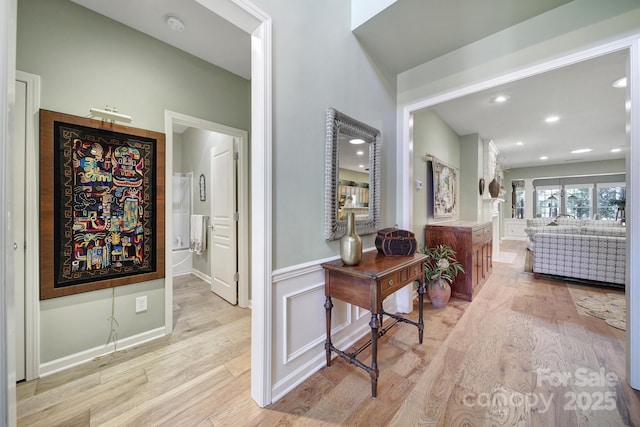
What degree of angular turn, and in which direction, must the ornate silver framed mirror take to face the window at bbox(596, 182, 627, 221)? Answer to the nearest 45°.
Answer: approximately 90° to its left

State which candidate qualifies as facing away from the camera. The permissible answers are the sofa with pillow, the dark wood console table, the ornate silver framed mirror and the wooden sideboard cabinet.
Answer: the sofa with pillow

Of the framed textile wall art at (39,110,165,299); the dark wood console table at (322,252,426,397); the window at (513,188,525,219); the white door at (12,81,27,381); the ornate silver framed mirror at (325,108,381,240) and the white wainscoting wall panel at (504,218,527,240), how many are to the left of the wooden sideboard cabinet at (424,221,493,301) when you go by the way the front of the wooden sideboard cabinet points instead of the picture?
2

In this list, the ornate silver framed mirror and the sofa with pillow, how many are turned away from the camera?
1

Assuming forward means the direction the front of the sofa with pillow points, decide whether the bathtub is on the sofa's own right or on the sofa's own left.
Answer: on the sofa's own left

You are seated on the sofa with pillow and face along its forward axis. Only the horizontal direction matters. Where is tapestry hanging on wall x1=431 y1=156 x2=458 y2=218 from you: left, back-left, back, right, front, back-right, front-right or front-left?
back-left

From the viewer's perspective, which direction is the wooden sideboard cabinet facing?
to the viewer's right

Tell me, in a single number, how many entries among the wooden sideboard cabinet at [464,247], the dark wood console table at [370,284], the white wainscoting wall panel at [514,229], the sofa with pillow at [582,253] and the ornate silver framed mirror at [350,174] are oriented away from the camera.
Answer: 1

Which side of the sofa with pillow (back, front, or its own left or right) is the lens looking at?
back

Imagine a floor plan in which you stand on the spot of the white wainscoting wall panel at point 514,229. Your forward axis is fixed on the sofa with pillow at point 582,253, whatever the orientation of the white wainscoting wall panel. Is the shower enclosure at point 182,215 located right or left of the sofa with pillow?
right

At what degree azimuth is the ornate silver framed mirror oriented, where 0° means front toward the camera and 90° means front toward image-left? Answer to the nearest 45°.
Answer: approximately 315°

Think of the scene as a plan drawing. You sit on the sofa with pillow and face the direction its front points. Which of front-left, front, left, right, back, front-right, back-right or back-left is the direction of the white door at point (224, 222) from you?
back-left

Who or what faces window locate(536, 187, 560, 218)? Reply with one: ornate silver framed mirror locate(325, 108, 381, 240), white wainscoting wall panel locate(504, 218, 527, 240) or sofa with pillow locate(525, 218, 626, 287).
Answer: the sofa with pillow

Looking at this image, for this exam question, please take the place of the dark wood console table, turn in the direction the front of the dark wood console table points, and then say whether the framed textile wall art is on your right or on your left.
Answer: on your right
